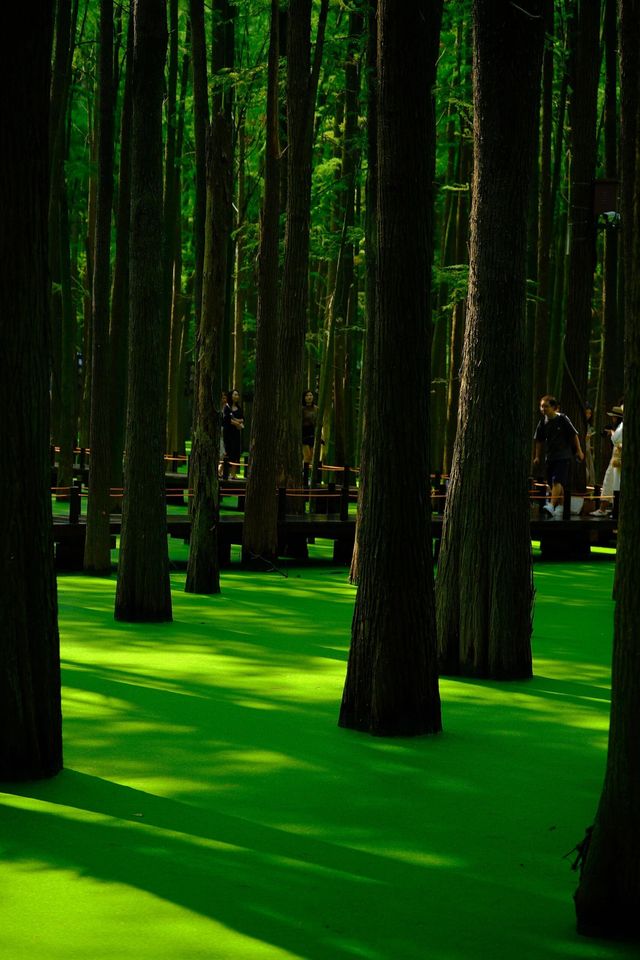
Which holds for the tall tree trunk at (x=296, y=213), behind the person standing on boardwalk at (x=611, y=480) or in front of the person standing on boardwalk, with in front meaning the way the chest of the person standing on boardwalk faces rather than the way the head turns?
in front

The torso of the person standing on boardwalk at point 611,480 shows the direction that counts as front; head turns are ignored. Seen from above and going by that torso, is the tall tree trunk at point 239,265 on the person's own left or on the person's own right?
on the person's own right

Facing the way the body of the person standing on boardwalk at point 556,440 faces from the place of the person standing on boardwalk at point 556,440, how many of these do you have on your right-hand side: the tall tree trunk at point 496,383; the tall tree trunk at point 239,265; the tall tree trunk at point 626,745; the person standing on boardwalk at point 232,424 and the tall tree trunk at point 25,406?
2

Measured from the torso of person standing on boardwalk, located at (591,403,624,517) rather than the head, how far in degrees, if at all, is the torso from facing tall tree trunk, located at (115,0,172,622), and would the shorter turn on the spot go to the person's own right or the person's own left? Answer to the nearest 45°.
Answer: approximately 90° to the person's own left

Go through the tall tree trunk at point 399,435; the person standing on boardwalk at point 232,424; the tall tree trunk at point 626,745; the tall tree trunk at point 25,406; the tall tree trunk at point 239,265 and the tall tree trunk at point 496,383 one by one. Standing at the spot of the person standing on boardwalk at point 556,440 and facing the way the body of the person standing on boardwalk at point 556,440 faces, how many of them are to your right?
2

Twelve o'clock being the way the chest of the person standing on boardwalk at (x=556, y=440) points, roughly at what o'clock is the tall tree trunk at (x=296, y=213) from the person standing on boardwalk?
The tall tree trunk is roughly at 1 o'clock from the person standing on boardwalk.

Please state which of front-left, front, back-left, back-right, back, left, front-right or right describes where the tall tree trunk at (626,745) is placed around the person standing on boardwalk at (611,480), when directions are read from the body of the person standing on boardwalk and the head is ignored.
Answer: left

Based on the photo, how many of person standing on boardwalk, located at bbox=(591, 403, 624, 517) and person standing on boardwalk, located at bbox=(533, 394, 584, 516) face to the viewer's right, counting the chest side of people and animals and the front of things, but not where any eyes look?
0

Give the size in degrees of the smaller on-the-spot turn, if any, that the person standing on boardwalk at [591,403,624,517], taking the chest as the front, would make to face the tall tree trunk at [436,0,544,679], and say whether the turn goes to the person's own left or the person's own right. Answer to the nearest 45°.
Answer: approximately 90° to the person's own left

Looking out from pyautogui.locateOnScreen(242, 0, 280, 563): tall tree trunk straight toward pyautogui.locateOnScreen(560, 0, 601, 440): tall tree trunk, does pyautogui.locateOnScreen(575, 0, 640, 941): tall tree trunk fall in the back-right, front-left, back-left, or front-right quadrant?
back-right

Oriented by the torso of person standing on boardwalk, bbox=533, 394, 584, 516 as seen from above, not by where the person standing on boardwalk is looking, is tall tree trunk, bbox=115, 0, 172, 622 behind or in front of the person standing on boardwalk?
in front

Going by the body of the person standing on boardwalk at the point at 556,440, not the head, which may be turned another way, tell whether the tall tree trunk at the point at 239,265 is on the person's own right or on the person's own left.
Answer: on the person's own right

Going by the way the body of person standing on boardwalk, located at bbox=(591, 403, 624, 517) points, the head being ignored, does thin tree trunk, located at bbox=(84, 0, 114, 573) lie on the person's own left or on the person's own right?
on the person's own left

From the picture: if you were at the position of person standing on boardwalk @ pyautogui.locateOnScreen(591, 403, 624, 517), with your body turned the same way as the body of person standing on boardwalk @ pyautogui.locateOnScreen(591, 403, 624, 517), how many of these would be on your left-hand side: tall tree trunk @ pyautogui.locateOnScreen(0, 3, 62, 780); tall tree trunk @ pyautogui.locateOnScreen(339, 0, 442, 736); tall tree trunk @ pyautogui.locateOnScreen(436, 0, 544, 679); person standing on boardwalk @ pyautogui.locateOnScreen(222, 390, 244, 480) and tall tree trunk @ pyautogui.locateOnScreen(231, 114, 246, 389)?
3

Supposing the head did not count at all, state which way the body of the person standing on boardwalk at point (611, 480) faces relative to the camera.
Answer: to the viewer's left
